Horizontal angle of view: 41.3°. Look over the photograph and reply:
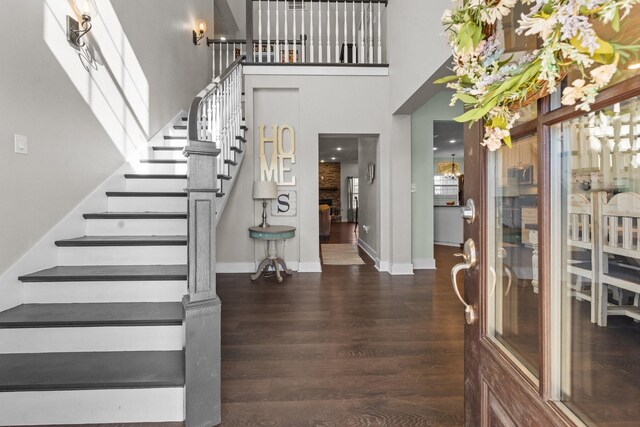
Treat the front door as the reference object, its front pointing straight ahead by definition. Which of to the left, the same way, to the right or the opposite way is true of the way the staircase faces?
to the left

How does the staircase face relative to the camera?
toward the camera

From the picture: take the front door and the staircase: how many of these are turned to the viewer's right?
0

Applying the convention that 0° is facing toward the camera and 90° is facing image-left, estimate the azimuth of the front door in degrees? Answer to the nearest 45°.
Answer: approximately 45°
